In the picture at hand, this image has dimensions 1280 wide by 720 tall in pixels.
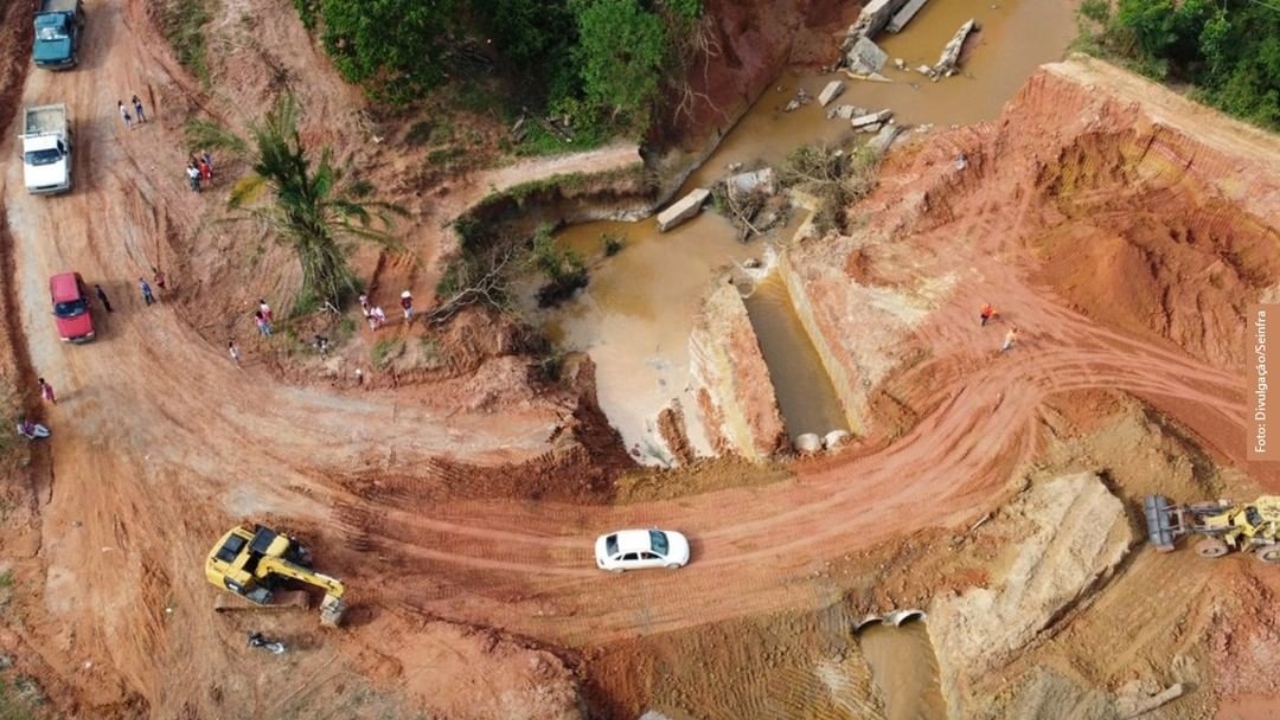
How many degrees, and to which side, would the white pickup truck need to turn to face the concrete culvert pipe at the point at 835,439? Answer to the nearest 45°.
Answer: approximately 45° to its left

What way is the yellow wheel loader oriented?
to the viewer's left

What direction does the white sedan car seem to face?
to the viewer's right

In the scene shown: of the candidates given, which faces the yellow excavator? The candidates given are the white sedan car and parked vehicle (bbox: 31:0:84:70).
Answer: the parked vehicle

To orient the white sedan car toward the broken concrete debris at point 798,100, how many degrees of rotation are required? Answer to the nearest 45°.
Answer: approximately 90° to its left

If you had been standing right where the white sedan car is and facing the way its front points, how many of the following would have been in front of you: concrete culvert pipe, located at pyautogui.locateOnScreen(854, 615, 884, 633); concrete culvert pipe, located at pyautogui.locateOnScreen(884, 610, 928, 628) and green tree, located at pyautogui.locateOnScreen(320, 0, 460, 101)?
2

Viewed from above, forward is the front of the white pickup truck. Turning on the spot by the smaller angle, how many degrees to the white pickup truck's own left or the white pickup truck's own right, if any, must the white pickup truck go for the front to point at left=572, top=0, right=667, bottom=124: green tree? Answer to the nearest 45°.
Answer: approximately 90° to the white pickup truck's own left
